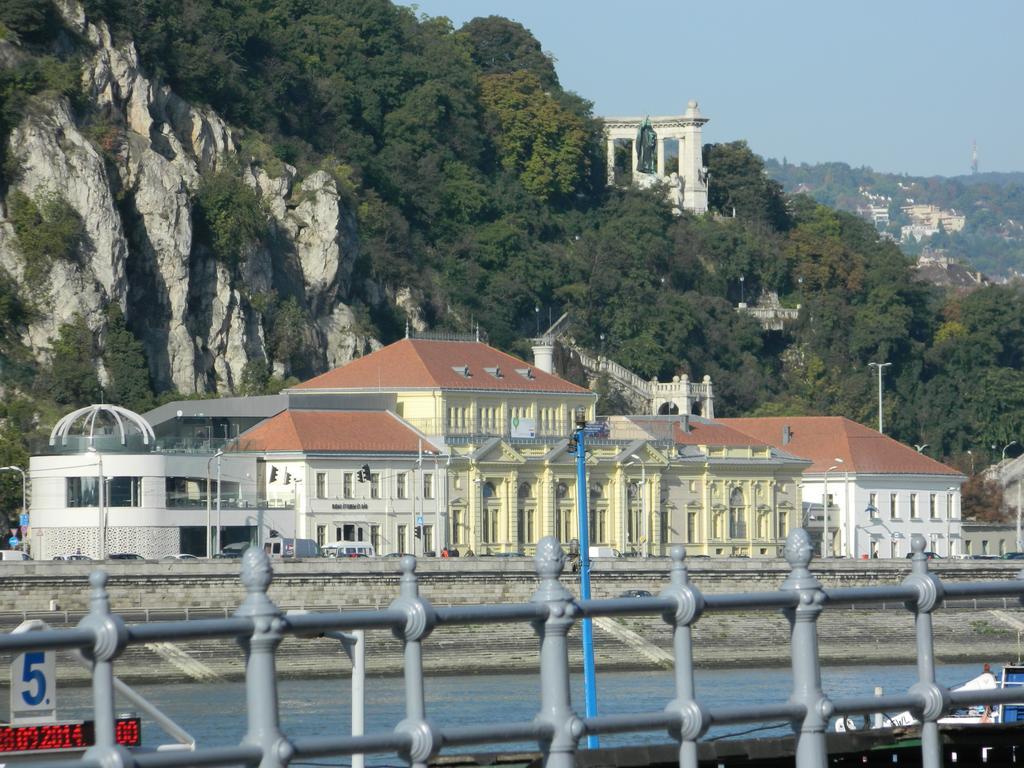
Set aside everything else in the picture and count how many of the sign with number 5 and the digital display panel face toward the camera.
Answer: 2

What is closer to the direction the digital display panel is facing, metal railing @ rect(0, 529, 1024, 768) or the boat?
the metal railing

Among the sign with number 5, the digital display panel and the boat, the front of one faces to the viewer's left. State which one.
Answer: the boat

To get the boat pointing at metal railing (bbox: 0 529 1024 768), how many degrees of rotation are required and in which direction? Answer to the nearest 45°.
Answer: approximately 90° to its left

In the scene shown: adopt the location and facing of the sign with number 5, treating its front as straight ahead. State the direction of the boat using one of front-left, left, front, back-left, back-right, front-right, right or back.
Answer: back-left

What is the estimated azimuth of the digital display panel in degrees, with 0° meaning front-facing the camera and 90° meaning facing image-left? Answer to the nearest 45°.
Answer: approximately 0°

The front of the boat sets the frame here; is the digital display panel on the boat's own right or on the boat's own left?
on the boat's own left

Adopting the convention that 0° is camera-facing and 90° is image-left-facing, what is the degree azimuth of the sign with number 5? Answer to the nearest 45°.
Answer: approximately 0°

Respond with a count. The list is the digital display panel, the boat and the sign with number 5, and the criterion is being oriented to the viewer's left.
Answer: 1

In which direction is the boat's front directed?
to the viewer's left

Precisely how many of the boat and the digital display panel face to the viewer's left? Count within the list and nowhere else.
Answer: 1
